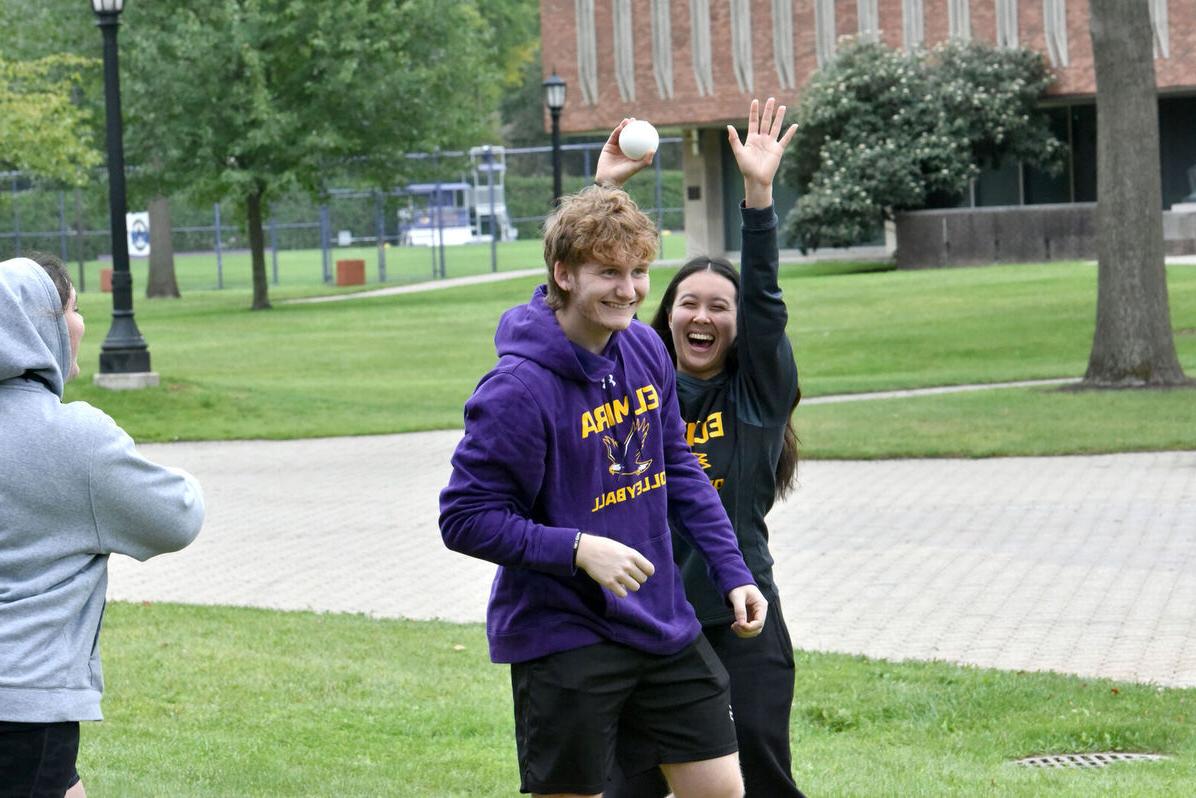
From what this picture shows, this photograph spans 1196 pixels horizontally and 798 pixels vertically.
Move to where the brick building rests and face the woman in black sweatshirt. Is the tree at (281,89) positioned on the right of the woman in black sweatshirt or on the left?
right

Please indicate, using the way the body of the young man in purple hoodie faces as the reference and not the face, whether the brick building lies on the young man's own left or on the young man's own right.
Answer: on the young man's own left

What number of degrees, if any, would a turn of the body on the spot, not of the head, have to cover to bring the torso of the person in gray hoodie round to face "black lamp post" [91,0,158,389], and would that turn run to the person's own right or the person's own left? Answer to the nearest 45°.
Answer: approximately 45° to the person's own left

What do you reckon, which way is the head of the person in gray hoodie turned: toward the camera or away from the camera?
away from the camera

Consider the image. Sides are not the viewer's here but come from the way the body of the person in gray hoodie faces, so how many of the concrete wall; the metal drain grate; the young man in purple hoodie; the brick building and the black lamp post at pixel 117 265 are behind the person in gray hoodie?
0

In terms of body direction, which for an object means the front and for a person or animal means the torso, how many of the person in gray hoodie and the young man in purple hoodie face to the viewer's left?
0

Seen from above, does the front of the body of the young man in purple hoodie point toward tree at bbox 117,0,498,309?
no

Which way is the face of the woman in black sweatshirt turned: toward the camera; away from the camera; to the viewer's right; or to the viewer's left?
toward the camera

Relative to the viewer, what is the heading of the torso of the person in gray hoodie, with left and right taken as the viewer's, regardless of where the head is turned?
facing away from the viewer and to the right of the viewer
